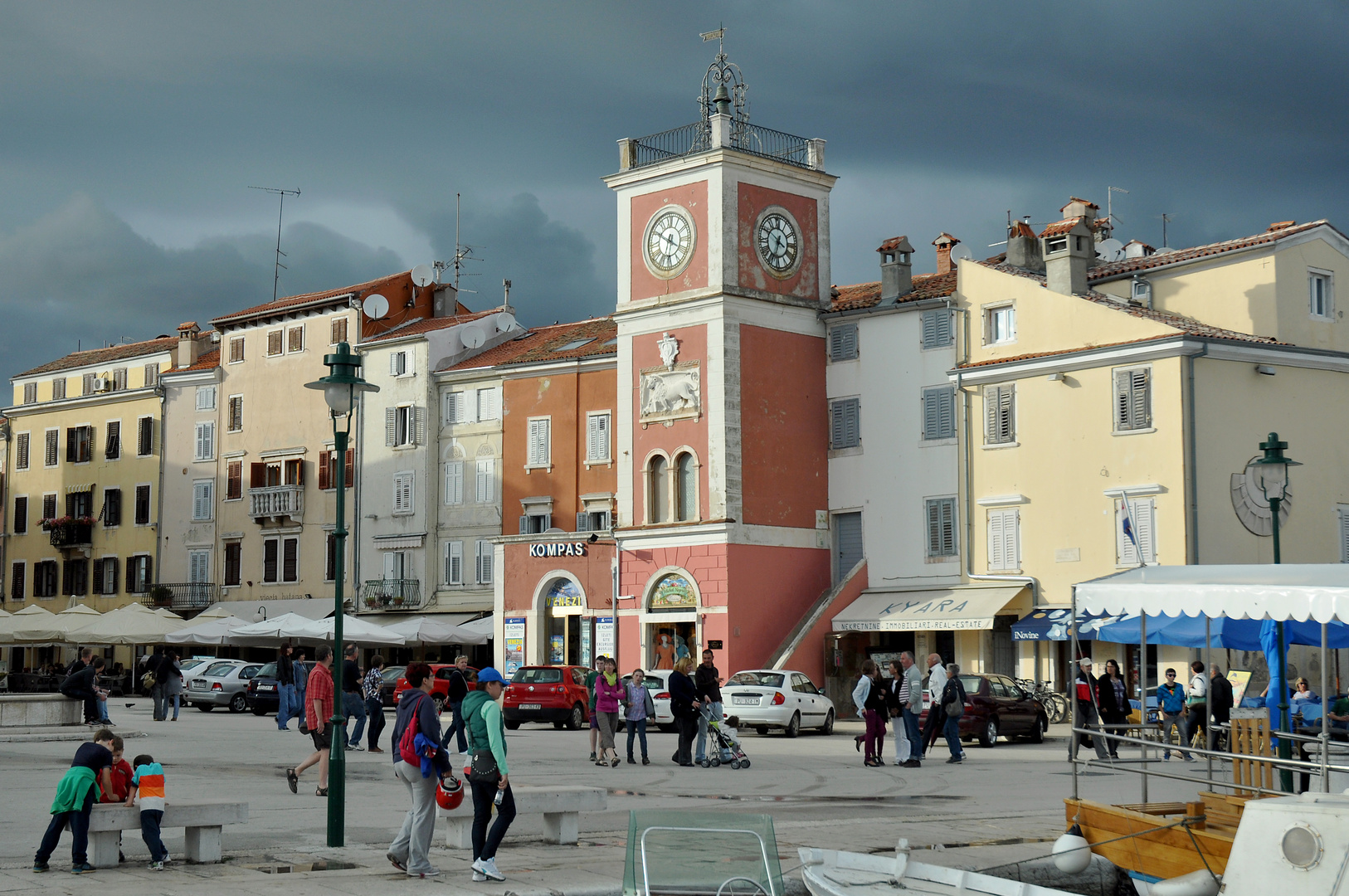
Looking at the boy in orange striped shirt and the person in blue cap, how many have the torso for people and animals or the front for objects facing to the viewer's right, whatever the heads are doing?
1

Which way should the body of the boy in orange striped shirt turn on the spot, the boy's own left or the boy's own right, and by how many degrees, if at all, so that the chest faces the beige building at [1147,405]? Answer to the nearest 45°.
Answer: approximately 90° to the boy's own right

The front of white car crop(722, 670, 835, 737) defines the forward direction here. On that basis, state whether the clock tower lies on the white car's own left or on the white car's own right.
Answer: on the white car's own left

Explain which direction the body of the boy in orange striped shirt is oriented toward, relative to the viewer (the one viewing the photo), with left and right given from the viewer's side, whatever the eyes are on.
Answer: facing away from the viewer and to the left of the viewer

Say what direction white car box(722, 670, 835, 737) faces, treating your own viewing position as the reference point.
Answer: facing away from the viewer and to the right of the viewer

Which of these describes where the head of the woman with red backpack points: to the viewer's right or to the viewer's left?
to the viewer's right

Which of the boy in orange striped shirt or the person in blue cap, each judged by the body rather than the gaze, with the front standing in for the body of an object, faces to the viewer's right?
the person in blue cap

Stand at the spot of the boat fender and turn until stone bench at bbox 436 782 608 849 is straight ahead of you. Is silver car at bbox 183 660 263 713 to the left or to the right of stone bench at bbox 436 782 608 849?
right

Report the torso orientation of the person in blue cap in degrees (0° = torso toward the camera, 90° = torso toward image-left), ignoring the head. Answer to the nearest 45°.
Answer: approximately 270°

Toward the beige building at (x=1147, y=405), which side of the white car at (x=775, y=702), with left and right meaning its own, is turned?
front
